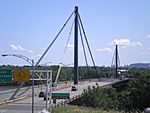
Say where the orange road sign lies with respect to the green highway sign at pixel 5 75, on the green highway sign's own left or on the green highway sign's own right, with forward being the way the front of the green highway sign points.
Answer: on the green highway sign's own left

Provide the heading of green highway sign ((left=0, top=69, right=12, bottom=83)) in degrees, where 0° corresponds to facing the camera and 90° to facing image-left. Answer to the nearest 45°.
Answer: approximately 0°

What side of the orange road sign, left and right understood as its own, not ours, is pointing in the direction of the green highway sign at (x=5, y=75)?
right

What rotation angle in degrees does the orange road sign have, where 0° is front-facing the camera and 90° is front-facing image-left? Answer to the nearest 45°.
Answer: approximately 0°

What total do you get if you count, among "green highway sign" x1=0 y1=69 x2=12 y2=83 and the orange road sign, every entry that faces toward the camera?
2
